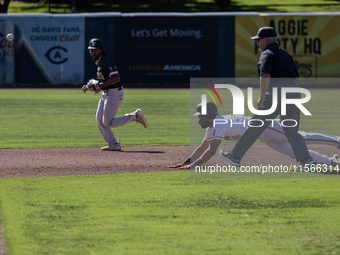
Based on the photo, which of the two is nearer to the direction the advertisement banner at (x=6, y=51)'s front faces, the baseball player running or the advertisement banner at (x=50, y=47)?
the baseball player running

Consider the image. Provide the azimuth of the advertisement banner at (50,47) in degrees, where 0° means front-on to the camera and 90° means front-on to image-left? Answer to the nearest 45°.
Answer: approximately 0°

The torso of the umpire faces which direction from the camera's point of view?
to the viewer's left

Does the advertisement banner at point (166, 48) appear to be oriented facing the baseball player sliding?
yes

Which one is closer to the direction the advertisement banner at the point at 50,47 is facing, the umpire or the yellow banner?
the umpire

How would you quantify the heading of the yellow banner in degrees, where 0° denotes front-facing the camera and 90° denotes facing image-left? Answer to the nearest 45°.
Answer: approximately 0°

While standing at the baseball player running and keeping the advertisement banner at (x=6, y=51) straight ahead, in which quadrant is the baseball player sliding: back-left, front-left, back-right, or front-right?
back-right

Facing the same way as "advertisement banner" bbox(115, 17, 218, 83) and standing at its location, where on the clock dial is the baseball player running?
The baseball player running is roughly at 12 o'clock from the advertisement banner.
